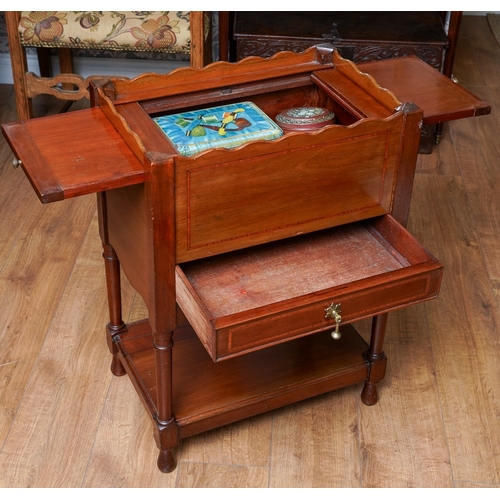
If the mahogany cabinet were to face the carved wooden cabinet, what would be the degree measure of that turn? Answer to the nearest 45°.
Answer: approximately 135° to its left

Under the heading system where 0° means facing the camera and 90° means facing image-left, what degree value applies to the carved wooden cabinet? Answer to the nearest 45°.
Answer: approximately 0°

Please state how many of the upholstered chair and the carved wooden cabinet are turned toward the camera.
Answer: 2

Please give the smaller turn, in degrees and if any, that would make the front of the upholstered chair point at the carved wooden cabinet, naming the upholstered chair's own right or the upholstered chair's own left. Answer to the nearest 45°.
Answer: approximately 90° to the upholstered chair's own left

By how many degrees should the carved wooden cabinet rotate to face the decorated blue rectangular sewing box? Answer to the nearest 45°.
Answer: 0° — it already faces it

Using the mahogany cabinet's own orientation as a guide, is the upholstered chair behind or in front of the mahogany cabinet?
behind

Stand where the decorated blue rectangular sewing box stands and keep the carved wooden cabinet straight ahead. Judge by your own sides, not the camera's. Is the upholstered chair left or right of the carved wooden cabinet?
left

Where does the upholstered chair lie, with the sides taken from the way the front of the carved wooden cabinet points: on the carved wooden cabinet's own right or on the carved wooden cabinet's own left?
on the carved wooden cabinet's own right

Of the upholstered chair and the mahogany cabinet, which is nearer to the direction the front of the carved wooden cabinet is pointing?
the mahogany cabinet

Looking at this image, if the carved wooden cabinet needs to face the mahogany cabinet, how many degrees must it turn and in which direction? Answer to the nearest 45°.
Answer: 0° — it already faces it

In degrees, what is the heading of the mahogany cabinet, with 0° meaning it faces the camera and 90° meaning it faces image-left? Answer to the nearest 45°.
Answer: approximately 315°

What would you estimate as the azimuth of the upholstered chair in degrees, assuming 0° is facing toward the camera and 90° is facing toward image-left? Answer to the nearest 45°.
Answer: approximately 0°
